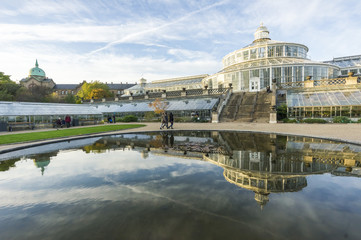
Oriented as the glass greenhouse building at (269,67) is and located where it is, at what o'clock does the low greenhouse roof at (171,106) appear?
The low greenhouse roof is roughly at 2 o'clock from the glass greenhouse building.

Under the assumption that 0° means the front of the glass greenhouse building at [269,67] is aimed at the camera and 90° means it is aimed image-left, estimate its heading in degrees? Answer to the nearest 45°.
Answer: approximately 0°

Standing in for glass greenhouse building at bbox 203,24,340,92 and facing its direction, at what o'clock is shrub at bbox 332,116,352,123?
The shrub is roughly at 11 o'clock from the glass greenhouse building.

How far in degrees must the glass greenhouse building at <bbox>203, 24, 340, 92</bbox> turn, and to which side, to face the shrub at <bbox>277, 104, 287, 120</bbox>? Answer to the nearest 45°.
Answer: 0° — it already faces it

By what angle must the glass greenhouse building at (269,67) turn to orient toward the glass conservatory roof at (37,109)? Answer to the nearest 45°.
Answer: approximately 45° to its right

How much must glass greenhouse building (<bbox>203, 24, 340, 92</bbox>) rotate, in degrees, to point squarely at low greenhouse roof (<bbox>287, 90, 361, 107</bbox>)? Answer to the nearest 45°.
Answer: approximately 45° to its left

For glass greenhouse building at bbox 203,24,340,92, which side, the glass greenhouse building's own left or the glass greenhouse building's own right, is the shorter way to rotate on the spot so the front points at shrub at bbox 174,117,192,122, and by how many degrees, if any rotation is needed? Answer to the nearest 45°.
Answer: approximately 45° to the glass greenhouse building's own right
